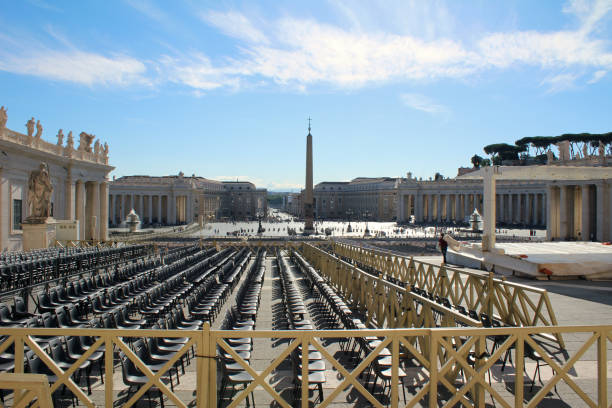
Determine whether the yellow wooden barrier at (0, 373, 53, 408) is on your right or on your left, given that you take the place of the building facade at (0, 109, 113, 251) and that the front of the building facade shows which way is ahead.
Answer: on your right

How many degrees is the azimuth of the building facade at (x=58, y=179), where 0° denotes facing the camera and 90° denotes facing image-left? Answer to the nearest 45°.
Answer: approximately 315°

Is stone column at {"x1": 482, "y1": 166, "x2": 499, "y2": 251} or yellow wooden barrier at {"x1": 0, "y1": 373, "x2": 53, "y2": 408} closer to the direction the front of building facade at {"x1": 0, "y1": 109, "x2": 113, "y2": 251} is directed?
the stone column

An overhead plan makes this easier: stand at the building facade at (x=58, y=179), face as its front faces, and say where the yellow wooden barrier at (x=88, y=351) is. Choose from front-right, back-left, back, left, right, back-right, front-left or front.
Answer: front-right

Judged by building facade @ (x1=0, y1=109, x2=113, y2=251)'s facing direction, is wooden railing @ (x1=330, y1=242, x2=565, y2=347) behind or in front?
in front

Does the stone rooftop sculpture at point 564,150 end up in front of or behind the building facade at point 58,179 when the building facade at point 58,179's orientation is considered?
in front

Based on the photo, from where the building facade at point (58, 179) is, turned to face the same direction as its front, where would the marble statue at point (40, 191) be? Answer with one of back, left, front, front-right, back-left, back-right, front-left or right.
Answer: front-right

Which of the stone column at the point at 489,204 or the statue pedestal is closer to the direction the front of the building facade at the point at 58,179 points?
the stone column

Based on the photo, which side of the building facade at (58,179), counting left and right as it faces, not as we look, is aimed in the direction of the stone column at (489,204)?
front
